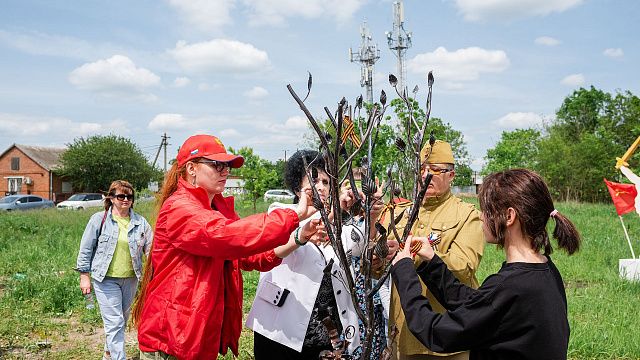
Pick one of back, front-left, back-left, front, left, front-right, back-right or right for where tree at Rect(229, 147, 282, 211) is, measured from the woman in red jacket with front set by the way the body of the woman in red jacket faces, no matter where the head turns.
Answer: left

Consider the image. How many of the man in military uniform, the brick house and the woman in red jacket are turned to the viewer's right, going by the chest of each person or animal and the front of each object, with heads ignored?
1

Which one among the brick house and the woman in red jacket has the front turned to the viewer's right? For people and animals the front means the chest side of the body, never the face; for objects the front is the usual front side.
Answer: the woman in red jacket

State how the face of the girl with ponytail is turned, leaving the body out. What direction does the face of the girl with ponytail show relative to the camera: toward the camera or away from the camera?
away from the camera

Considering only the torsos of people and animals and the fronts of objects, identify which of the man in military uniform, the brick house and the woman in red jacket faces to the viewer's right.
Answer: the woman in red jacket

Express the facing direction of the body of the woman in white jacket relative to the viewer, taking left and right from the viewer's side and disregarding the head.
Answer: facing the viewer and to the right of the viewer

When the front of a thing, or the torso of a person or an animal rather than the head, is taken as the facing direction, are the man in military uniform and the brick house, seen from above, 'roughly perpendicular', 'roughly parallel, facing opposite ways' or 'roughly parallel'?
roughly parallel

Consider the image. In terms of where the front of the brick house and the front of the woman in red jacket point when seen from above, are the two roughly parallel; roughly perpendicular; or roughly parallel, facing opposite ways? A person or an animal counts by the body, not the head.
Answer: roughly perpendicular

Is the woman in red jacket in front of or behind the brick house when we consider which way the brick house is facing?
in front

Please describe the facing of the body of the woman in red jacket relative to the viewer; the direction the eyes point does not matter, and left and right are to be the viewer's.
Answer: facing to the right of the viewer

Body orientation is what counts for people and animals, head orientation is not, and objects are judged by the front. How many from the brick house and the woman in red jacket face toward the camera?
1
